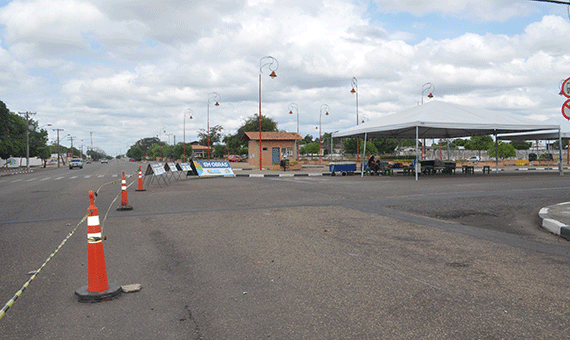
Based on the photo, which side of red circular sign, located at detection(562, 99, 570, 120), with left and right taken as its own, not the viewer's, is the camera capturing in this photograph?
front

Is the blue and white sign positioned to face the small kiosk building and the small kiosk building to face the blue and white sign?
no

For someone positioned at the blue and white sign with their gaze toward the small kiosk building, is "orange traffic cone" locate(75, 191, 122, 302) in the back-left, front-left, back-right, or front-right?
back-right

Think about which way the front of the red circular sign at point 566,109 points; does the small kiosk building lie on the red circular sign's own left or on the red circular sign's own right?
on the red circular sign's own right

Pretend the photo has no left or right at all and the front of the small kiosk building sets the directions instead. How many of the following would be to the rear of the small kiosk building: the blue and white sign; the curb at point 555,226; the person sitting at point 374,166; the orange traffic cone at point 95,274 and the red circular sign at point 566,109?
0

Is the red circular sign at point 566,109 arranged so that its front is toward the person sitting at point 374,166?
no

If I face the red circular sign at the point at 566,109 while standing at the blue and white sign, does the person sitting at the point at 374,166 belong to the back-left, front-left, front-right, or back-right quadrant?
front-left

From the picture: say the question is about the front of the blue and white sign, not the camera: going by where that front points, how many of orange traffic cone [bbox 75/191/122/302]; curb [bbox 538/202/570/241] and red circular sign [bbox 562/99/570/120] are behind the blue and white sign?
0

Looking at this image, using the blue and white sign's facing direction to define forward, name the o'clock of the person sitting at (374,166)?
The person sitting is roughly at 9 o'clock from the blue and white sign.

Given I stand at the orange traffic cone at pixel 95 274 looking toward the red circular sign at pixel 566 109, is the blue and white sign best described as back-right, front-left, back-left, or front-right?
front-left

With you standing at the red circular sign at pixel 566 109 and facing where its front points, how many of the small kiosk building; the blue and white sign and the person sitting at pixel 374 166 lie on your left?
0

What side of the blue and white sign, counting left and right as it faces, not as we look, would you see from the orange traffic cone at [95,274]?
front

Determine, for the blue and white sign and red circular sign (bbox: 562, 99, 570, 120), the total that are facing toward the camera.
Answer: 2

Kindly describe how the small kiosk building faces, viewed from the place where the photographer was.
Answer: facing the viewer and to the right of the viewer

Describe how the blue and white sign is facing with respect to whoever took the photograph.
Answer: facing the viewer
